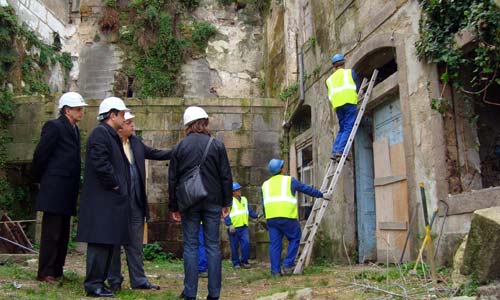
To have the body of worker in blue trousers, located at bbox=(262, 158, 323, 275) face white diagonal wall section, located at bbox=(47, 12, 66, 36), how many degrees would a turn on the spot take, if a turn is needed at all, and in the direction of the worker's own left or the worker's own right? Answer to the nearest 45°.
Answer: approximately 90° to the worker's own left

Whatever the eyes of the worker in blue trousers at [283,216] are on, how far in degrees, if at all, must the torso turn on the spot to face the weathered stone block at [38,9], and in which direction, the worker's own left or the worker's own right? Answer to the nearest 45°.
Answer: approximately 90° to the worker's own left

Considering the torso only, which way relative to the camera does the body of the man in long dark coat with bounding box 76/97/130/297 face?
to the viewer's right

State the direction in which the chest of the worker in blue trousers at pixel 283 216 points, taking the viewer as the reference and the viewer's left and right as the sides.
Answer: facing away from the viewer and to the right of the viewer

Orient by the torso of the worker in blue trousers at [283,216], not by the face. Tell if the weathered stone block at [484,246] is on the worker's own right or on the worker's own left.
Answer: on the worker's own right

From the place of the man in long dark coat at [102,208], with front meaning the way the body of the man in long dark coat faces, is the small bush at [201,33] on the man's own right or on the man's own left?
on the man's own left

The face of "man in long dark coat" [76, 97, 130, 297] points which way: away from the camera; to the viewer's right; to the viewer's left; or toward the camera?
to the viewer's right

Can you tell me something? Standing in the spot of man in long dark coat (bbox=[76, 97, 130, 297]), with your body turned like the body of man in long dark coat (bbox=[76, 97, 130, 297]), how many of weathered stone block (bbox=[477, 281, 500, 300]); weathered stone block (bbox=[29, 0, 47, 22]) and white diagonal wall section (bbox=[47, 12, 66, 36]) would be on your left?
2

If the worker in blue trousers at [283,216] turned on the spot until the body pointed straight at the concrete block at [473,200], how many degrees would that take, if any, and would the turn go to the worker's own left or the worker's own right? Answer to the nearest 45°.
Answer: approximately 90° to the worker's own right

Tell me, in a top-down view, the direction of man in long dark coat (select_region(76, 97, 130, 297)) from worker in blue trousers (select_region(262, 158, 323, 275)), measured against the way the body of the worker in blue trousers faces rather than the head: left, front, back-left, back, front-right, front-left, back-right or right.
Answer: back

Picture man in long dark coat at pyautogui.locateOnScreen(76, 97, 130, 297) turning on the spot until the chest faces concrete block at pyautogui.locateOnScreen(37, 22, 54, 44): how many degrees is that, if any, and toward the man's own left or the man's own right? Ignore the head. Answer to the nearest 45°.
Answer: approximately 90° to the man's own left
